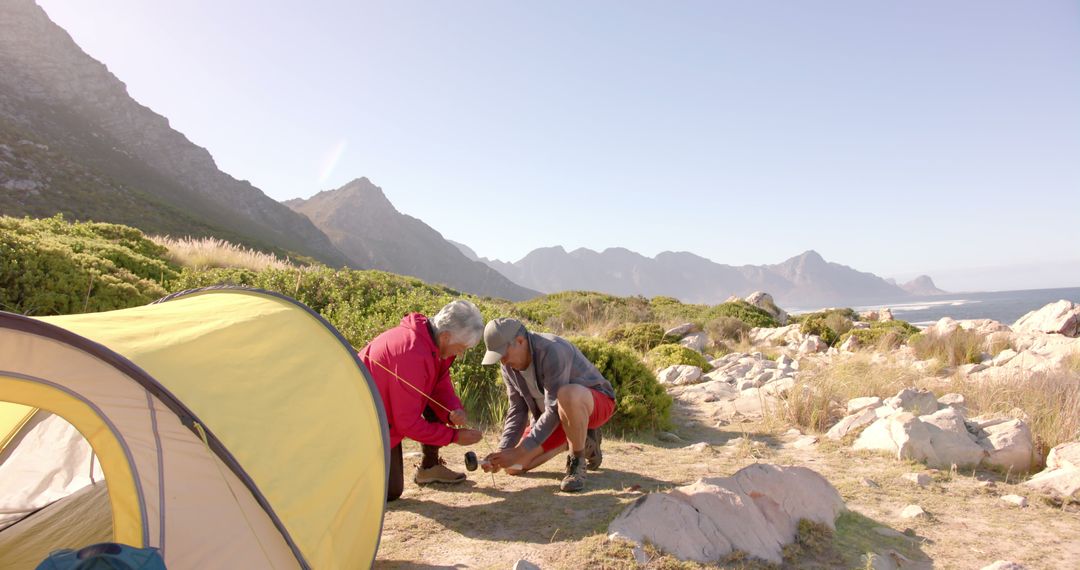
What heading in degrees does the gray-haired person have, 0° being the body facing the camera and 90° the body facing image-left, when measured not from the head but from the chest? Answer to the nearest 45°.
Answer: approximately 270°

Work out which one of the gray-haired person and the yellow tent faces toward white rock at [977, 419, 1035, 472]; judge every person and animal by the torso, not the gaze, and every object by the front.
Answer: the gray-haired person

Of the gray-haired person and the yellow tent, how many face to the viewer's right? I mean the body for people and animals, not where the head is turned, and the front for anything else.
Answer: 1

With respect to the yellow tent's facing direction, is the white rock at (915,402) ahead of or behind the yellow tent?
behind

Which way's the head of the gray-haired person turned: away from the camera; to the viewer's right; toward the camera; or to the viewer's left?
to the viewer's right

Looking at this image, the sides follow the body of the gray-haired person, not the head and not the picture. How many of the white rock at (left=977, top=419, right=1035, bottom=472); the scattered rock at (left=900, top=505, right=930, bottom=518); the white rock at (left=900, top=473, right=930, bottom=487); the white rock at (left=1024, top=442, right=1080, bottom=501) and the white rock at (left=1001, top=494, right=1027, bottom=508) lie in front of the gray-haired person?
5

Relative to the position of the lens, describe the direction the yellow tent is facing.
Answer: facing the viewer and to the left of the viewer

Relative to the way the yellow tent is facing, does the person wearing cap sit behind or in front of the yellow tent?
behind

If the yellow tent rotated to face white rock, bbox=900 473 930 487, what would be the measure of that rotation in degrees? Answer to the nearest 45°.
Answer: approximately 135° to its left

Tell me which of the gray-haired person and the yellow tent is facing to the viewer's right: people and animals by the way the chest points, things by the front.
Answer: the gray-haired person

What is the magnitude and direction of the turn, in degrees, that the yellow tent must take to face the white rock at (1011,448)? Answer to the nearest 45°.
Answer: approximately 135° to its left

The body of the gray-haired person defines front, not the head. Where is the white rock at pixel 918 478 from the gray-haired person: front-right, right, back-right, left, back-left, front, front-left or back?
front
